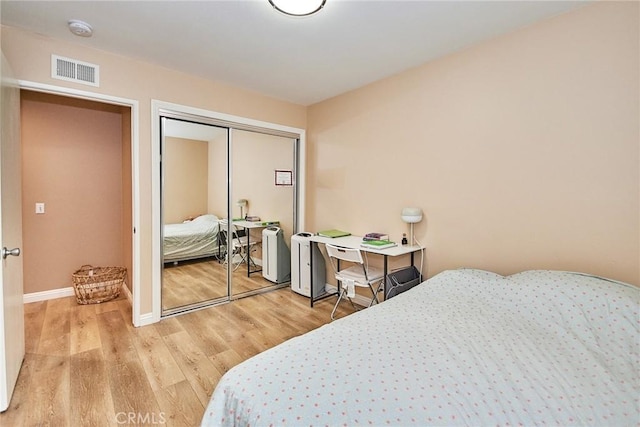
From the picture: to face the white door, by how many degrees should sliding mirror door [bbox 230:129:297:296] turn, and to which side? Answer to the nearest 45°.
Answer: approximately 90° to its right

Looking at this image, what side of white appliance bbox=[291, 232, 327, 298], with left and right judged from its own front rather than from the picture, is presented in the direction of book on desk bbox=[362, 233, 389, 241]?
left

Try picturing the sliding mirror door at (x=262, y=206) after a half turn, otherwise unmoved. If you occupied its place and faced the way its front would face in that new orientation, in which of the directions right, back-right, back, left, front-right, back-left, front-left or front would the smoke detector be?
left

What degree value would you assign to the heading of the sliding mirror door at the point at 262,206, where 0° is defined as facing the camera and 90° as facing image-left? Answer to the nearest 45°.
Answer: approximately 315°

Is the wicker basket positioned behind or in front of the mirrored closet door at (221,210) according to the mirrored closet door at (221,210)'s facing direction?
behind

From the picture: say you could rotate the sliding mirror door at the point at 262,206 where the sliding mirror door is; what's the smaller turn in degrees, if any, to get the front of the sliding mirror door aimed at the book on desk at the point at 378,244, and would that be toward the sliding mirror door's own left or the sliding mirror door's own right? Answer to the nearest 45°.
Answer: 0° — it already faces it

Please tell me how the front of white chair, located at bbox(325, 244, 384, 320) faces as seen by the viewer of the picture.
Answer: facing away from the viewer and to the right of the viewer

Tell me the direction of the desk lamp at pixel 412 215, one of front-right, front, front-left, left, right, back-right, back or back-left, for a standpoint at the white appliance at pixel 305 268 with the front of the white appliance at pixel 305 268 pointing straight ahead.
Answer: left

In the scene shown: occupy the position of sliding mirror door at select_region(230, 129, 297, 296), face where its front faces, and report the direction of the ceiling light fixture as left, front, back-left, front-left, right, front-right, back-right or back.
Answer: front-right

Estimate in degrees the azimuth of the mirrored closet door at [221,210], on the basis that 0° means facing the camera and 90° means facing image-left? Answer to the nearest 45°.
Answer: approximately 315°

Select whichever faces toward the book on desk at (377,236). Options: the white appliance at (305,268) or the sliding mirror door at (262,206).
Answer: the sliding mirror door

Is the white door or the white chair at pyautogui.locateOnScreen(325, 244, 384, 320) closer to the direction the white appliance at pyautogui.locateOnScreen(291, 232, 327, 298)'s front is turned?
the white door

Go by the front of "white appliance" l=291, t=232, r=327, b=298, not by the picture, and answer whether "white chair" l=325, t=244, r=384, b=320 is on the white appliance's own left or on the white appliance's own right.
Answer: on the white appliance's own left

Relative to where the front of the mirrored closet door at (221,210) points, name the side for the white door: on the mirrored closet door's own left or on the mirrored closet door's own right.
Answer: on the mirrored closet door's own right
